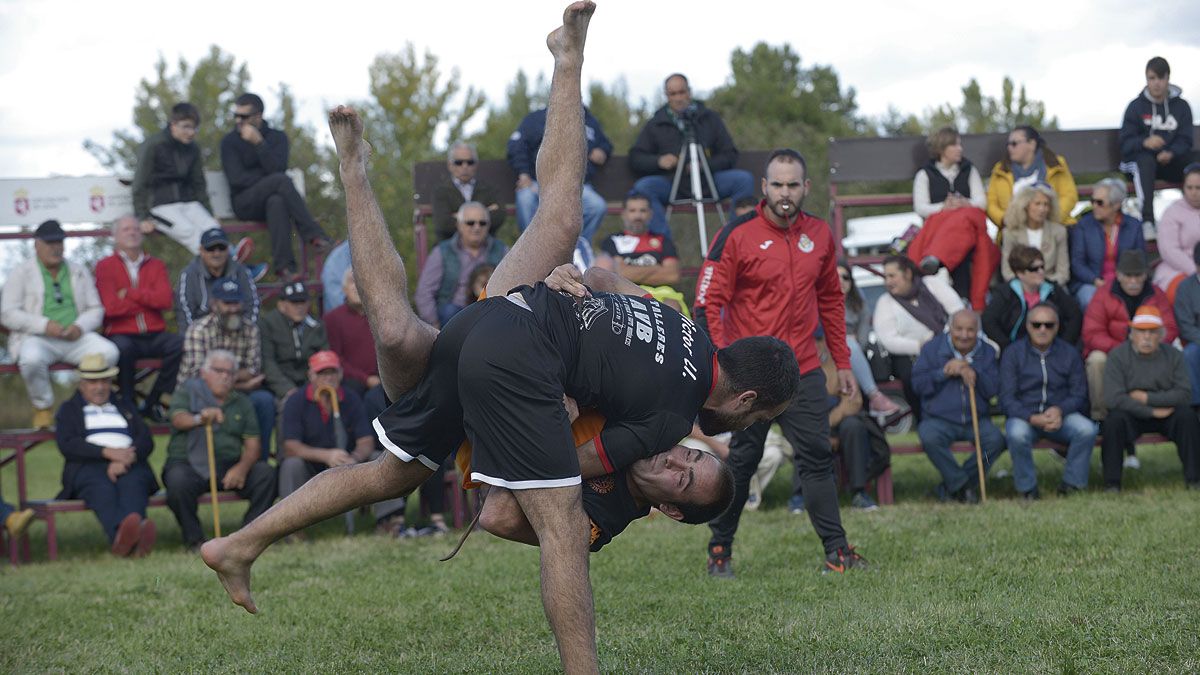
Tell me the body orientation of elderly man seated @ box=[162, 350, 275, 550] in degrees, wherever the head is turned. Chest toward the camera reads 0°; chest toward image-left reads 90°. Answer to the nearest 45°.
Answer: approximately 0°

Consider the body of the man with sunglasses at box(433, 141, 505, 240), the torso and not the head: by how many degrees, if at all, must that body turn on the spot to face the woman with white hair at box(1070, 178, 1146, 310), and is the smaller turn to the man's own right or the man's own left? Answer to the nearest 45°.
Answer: approximately 90° to the man's own left

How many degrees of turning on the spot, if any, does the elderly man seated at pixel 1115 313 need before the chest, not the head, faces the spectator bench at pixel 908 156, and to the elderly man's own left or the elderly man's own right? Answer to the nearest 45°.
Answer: approximately 135° to the elderly man's own right

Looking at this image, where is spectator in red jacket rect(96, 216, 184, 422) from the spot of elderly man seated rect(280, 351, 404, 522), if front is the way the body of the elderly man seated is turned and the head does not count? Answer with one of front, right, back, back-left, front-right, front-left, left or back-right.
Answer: back-right

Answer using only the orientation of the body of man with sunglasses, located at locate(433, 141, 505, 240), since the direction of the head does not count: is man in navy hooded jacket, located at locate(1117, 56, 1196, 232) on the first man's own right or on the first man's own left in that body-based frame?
on the first man's own left

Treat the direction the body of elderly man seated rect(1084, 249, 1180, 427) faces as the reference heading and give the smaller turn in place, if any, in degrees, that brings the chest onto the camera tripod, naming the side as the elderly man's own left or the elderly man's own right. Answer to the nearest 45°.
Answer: approximately 90° to the elderly man's own right
